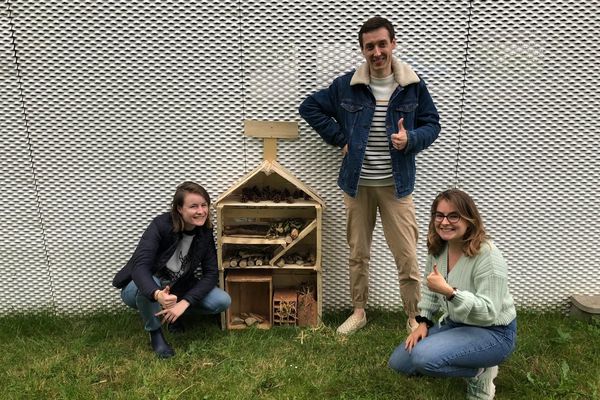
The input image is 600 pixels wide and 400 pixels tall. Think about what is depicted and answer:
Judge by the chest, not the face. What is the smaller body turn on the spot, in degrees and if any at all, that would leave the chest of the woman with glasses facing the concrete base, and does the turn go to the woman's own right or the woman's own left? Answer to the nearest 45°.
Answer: approximately 180°

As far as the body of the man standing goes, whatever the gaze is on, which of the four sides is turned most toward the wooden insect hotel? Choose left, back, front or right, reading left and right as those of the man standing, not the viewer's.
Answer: right

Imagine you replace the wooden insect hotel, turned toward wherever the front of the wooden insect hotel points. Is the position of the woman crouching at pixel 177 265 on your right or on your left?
on your right

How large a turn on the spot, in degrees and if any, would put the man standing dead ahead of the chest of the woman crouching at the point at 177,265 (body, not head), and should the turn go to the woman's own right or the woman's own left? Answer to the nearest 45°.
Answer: approximately 45° to the woman's own left

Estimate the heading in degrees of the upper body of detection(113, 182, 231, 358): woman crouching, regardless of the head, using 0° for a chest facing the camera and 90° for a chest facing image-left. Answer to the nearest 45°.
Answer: approximately 315°

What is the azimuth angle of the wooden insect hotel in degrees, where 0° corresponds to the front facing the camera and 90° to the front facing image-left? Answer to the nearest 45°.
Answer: approximately 0°

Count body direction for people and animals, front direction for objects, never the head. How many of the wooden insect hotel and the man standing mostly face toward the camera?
2

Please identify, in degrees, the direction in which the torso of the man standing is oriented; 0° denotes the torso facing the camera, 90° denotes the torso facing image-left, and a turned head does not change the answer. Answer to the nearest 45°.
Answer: approximately 0°
